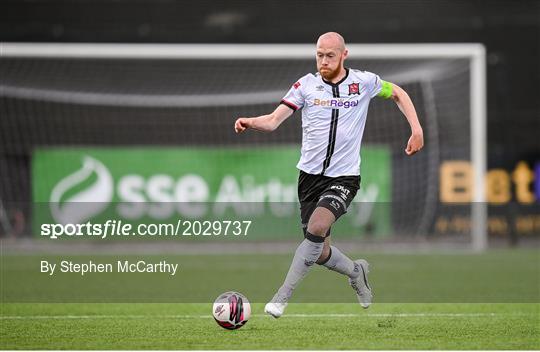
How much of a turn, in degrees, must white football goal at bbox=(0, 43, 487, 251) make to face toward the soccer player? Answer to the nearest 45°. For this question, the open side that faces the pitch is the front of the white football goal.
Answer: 0° — it already faces them

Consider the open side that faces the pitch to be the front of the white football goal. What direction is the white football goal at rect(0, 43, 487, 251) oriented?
toward the camera

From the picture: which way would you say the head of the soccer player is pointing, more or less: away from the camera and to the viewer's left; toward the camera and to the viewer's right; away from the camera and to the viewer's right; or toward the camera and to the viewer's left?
toward the camera and to the viewer's left

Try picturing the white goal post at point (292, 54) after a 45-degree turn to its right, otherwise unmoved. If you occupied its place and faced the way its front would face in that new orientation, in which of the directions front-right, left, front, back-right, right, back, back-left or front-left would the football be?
front-left
